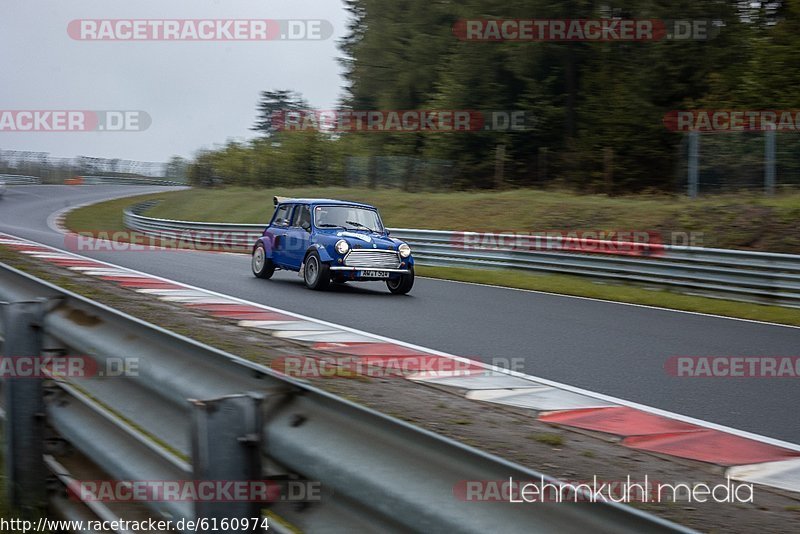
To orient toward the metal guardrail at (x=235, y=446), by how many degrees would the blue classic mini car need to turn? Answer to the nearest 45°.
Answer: approximately 45° to its right

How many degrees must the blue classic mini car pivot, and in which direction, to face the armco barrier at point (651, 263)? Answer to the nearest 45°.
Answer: approximately 45° to its left

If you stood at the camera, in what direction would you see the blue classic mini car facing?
facing the viewer and to the right of the viewer
